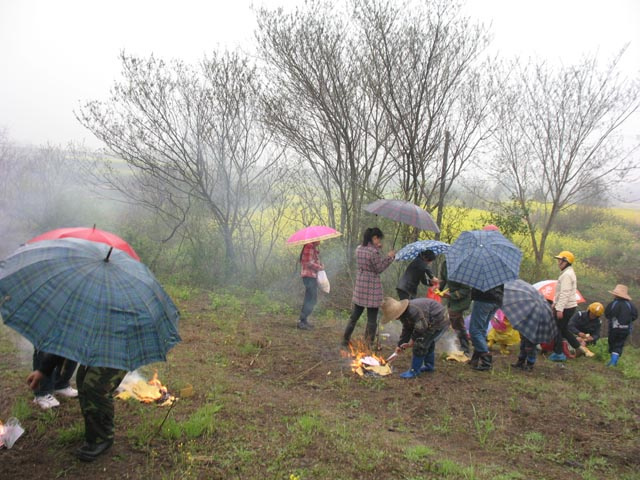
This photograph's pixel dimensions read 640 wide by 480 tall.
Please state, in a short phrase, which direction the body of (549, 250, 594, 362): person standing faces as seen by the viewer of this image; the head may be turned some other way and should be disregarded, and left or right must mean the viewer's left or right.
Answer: facing to the left of the viewer

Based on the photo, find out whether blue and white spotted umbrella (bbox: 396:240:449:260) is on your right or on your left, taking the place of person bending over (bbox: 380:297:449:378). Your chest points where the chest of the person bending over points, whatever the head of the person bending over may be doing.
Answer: on your right

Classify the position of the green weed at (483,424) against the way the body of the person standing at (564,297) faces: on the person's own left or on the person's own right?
on the person's own left

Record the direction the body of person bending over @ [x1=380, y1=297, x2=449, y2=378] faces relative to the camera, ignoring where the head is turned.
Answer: to the viewer's left

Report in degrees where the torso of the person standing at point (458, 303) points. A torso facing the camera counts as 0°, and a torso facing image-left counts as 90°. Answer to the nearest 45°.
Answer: approximately 90°
